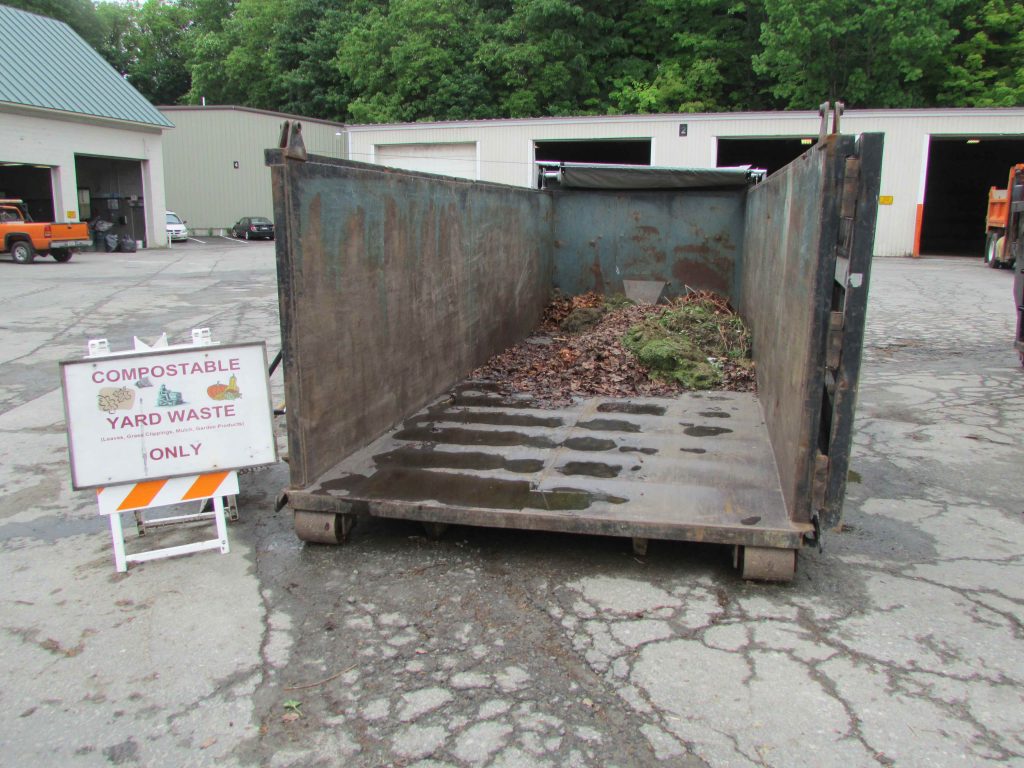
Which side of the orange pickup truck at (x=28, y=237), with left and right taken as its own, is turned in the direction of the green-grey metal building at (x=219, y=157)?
right

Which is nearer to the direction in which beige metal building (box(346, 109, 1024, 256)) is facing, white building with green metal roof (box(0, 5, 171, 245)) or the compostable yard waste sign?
the compostable yard waste sign

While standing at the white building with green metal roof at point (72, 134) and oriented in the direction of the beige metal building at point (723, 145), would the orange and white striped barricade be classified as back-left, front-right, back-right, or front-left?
front-right

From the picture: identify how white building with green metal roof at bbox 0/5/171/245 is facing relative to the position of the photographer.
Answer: facing the viewer and to the right of the viewer

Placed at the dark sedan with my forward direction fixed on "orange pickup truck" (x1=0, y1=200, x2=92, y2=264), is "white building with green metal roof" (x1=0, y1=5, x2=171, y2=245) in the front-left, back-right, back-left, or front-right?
front-right

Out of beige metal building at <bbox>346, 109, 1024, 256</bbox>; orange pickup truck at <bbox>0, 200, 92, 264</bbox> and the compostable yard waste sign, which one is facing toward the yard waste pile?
the beige metal building

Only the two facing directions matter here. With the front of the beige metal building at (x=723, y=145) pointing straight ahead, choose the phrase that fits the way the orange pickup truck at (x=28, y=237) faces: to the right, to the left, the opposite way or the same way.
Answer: to the right

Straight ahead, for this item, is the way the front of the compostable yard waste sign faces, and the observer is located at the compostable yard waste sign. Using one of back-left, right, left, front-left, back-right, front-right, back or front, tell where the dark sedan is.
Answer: back

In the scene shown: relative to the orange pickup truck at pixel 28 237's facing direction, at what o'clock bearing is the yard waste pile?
The yard waste pile is roughly at 7 o'clock from the orange pickup truck.

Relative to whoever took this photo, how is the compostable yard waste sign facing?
facing the viewer

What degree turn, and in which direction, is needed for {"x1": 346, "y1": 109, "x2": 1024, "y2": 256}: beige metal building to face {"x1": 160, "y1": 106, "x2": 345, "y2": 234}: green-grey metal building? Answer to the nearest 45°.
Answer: approximately 90° to its right

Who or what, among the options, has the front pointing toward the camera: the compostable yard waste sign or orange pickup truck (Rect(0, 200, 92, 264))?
the compostable yard waste sign

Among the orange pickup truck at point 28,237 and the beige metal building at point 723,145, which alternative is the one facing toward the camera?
the beige metal building

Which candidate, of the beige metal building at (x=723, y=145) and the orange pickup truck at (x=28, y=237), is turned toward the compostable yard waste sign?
the beige metal building

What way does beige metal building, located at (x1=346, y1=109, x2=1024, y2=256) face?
toward the camera
